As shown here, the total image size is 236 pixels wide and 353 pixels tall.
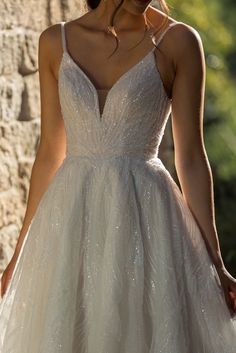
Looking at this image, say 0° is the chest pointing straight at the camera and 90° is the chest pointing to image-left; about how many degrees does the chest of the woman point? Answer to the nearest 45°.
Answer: approximately 0°
